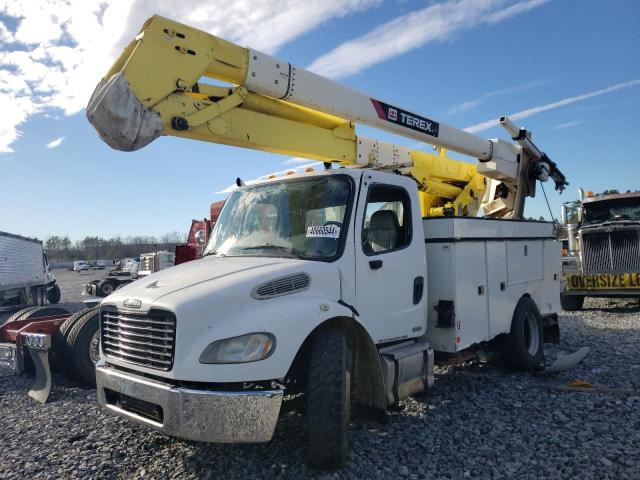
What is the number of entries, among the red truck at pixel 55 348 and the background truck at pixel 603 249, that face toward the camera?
1

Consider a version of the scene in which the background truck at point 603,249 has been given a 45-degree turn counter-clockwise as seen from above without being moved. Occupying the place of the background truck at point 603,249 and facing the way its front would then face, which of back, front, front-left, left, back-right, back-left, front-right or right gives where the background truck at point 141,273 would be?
back-right

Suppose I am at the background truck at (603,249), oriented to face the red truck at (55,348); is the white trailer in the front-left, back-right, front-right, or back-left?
front-right

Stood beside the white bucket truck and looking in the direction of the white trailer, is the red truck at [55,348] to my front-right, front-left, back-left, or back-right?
front-left

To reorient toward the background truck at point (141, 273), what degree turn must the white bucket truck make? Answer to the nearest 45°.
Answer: approximately 90° to its right

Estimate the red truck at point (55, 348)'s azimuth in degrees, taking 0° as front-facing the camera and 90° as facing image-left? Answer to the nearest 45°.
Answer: approximately 225°

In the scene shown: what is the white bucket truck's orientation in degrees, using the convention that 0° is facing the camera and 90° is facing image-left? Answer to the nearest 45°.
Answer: approximately 45°

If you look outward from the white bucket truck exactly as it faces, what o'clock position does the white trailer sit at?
The white trailer is roughly at 3 o'clock from the white bucket truck.

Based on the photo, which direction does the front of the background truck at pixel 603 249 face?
toward the camera

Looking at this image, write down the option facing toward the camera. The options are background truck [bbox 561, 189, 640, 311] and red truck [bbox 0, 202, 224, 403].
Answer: the background truck

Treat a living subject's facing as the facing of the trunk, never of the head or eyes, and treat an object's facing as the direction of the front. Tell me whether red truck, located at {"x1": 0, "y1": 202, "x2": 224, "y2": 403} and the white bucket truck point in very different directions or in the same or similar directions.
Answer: very different directions

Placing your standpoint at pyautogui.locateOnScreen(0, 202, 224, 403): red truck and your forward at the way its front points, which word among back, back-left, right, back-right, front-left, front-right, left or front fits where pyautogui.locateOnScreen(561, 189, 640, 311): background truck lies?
front-right

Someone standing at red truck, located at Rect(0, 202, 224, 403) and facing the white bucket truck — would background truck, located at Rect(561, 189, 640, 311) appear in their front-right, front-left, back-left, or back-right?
front-left

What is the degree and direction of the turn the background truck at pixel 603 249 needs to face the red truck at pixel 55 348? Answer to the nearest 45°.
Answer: approximately 45° to its right

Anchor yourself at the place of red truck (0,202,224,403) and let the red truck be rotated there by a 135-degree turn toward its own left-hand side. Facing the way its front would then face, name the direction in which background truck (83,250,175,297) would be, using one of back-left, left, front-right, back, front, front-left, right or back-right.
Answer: right
